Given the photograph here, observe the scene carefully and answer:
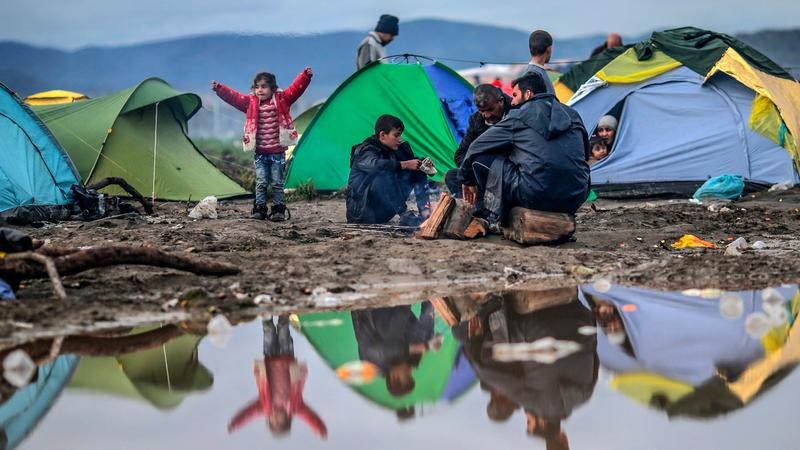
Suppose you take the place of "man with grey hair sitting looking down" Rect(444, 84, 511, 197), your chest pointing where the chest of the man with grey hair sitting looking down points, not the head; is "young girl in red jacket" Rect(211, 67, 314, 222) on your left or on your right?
on your right

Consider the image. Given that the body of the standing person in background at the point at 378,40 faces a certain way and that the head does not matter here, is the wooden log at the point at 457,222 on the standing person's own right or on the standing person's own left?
on the standing person's own right

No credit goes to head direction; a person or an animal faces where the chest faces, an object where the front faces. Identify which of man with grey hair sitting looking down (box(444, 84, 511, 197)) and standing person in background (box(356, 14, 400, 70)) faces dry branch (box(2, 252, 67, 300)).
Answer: the man with grey hair sitting looking down

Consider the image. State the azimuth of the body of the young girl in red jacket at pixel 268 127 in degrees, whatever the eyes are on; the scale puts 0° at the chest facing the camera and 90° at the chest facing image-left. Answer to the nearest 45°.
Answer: approximately 0°
